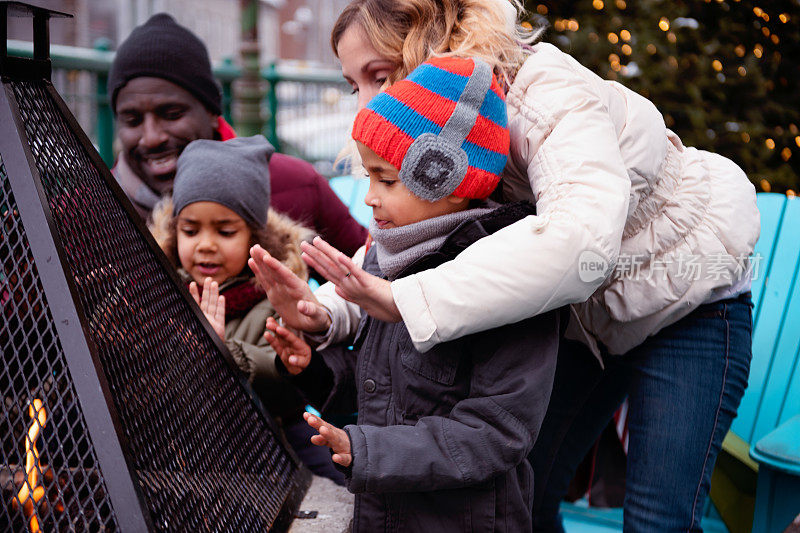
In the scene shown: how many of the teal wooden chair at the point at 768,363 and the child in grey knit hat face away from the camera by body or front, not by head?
0

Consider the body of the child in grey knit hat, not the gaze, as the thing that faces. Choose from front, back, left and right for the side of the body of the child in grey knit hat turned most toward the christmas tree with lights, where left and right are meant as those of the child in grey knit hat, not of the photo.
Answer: back

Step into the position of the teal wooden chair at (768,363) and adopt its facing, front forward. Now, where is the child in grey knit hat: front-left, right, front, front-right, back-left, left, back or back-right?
front

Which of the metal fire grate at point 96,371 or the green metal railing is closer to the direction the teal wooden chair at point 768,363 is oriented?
the metal fire grate

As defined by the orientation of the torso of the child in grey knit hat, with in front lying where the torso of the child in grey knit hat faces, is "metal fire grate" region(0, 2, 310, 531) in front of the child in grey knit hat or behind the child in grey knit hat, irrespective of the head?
in front

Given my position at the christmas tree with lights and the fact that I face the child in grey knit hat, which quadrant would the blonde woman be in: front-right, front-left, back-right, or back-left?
front-left

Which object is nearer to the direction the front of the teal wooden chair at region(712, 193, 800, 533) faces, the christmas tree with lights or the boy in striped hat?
the boy in striped hat

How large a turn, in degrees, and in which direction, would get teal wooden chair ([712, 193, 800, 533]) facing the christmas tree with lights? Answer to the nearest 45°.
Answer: approximately 90° to its right

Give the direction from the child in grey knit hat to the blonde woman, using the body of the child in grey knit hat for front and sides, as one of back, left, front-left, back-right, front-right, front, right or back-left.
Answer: left

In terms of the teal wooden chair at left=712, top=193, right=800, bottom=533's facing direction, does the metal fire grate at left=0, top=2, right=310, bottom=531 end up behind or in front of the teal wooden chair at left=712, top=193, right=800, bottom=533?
in front

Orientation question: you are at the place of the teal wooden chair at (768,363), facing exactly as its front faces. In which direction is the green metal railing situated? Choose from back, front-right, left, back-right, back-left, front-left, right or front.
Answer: right

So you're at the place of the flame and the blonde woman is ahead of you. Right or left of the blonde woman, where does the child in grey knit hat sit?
left

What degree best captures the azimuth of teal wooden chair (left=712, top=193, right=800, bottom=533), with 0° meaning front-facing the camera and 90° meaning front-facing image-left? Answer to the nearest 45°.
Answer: approximately 45°

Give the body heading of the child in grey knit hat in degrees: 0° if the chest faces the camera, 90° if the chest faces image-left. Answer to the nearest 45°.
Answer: approximately 45°
